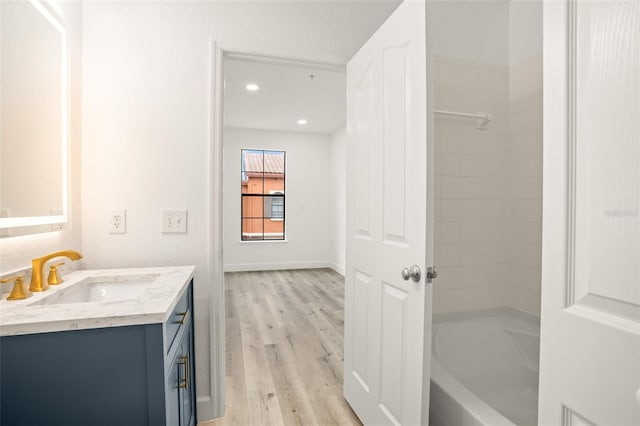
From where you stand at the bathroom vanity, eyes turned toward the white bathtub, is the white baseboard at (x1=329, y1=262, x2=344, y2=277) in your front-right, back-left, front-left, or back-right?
front-left

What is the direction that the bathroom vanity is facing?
to the viewer's right

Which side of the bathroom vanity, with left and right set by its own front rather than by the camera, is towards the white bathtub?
front

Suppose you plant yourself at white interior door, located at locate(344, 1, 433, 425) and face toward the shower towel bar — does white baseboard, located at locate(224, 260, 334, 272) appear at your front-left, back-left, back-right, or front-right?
front-left

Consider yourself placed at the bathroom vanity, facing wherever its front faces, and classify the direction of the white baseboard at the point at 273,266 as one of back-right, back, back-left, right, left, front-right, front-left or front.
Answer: front-left

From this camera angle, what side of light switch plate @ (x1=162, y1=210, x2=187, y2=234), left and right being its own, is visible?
front

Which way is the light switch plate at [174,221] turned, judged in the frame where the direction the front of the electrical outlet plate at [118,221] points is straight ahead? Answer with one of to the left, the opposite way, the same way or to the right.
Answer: the same way
